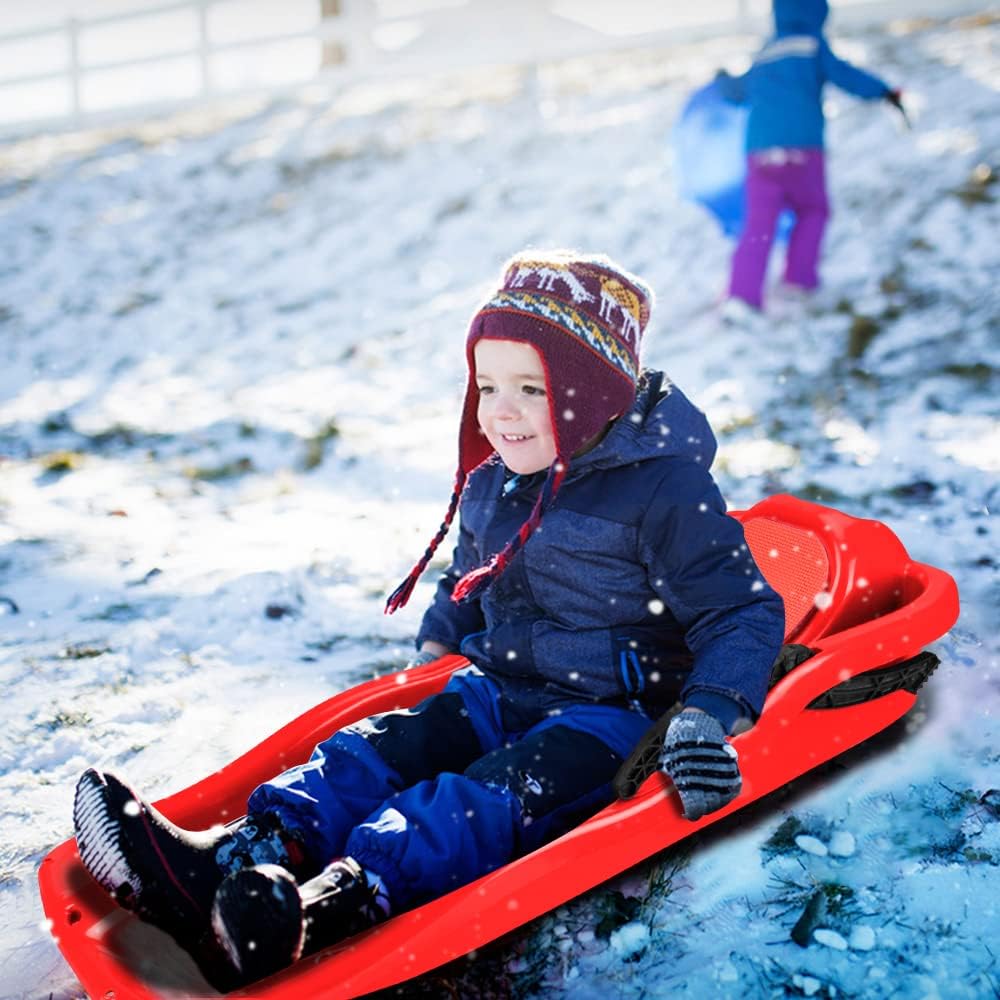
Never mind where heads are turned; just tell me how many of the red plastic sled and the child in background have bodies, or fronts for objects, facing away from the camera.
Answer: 1

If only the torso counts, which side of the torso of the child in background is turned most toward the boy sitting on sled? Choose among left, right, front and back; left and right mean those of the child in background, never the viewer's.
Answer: back

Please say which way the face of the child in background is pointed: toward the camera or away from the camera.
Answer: away from the camera

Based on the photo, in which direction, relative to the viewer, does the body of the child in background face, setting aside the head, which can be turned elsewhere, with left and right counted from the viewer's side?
facing away from the viewer

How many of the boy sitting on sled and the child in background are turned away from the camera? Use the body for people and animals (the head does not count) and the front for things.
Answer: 1

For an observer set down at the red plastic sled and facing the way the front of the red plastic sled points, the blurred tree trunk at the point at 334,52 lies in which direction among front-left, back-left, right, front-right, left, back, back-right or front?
back-right

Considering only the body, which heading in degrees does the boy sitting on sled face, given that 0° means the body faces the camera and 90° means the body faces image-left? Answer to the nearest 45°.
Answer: approximately 45°

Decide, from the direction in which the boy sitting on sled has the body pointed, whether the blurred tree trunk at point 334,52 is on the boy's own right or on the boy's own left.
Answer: on the boy's own right

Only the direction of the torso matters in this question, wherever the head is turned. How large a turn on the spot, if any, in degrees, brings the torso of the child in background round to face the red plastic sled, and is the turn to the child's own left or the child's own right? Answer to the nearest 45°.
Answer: approximately 180°

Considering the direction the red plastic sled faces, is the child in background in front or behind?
behind

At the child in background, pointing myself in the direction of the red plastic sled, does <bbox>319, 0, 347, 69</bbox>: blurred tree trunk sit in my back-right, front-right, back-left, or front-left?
back-right

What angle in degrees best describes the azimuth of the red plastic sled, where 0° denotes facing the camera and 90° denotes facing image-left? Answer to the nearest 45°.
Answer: approximately 45°
